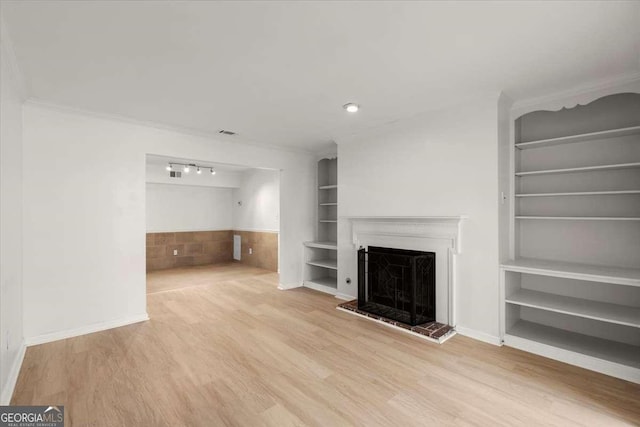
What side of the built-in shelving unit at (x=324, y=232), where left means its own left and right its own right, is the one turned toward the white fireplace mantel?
left

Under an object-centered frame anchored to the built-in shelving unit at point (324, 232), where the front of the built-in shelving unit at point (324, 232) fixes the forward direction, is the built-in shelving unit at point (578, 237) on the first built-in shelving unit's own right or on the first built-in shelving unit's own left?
on the first built-in shelving unit's own left

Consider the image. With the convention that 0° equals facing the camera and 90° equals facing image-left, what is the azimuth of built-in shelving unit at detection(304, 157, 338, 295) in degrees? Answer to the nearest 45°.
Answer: approximately 45°

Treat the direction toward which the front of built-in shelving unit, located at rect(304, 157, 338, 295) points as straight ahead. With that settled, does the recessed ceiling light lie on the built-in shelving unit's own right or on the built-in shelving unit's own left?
on the built-in shelving unit's own left

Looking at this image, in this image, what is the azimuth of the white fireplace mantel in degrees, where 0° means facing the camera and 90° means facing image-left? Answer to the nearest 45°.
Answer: approximately 45°

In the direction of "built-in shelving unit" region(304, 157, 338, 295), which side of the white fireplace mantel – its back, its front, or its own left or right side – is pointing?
right
